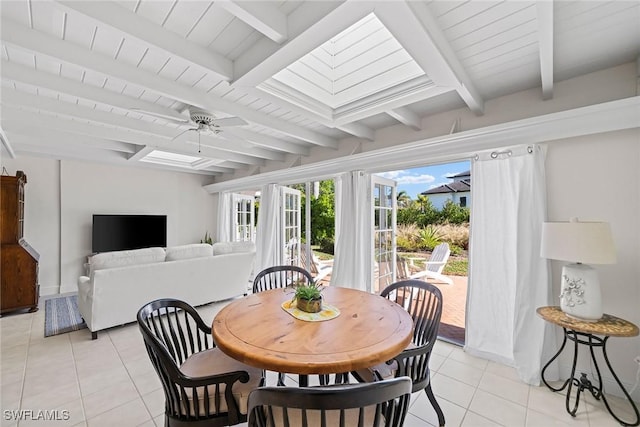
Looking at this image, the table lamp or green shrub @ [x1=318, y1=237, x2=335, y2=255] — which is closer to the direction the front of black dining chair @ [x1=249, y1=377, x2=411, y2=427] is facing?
the green shrub

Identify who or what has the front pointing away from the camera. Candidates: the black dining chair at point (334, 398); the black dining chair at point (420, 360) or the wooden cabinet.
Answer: the black dining chair at point (334, 398)

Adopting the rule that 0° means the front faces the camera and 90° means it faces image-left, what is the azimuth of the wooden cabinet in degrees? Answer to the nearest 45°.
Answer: approximately 270°

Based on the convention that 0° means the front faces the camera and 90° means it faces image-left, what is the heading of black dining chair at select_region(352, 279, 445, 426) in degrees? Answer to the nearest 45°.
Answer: approximately 45°

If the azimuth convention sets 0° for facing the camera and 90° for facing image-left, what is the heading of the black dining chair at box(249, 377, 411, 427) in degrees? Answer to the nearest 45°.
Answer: approximately 180°

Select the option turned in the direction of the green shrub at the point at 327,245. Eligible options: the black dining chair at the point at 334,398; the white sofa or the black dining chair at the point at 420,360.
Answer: the black dining chair at the point at 334,398

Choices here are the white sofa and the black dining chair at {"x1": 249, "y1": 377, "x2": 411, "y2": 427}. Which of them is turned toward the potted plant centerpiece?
the black dining chair

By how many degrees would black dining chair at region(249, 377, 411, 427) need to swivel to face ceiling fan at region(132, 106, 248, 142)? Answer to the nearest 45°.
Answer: approximately 45° to its left

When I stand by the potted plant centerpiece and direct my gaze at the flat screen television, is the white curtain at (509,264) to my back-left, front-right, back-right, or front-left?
back-right

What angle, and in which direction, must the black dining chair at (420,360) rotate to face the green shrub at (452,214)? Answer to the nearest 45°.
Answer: approximately 135° to its right
